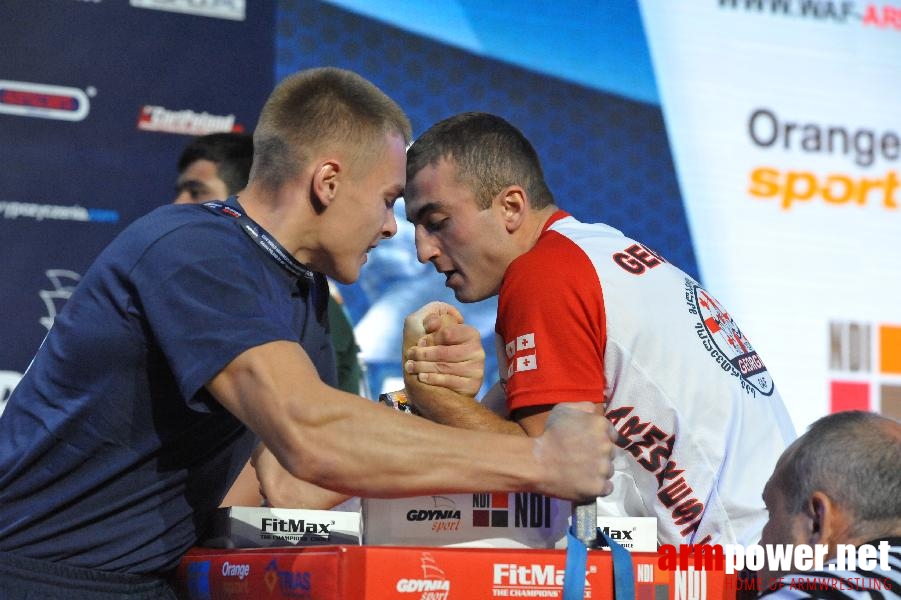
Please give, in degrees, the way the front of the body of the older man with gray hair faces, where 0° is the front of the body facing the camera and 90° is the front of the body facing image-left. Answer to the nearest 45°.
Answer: approximately 135°
